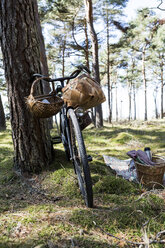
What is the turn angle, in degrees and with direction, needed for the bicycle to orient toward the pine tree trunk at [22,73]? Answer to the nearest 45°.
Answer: approximately 135° to its right

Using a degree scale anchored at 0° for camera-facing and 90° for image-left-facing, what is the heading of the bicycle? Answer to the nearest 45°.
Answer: approximately 0°

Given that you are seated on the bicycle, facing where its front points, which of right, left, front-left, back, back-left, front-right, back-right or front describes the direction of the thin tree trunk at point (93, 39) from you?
back

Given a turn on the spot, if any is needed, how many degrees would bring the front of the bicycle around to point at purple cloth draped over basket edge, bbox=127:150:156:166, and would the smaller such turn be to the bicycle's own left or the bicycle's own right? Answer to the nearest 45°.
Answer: approximately 135° to the bicycle's own left

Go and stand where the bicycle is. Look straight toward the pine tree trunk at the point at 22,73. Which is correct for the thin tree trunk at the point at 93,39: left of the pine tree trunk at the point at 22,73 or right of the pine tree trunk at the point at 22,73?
right
